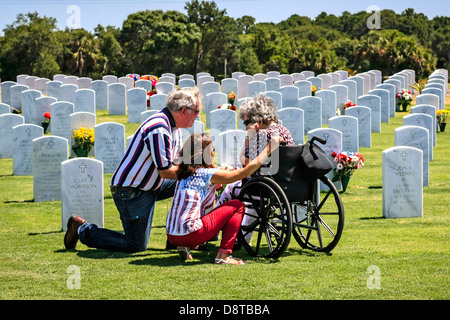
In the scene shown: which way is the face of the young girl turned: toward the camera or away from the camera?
away from the camera

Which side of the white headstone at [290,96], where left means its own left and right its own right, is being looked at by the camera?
front

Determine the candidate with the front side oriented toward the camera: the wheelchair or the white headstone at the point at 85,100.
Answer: the white headstone

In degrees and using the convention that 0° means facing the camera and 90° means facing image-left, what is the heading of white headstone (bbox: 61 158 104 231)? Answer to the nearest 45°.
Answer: approximately 0°

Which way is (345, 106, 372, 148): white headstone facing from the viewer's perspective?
toward the camera

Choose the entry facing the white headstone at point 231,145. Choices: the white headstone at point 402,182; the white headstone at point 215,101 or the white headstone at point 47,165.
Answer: the white headstone at point 215,101

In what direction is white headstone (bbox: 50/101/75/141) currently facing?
toward the camera

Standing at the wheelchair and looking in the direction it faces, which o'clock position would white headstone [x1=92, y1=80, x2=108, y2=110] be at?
The white headstone is roughly at 1 o'clock from the wheelchair.

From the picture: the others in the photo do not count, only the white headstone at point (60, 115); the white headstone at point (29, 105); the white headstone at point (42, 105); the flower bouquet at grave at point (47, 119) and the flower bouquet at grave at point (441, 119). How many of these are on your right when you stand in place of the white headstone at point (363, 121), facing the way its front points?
4

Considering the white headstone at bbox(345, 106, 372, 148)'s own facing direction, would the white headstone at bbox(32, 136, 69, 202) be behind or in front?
in front

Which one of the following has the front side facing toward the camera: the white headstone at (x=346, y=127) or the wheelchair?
the white headstone

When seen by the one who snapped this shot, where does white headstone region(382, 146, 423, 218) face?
facing the viewer

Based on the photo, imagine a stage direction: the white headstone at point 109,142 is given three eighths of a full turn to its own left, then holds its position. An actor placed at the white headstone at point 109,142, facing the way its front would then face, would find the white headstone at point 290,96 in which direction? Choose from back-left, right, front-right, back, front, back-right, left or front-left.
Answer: front

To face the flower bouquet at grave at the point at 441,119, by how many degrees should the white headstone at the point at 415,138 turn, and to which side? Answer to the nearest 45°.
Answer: approximately 180°

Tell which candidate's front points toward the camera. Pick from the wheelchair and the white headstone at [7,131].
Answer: the white headstone

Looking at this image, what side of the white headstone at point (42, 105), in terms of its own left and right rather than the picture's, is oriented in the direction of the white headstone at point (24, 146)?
front

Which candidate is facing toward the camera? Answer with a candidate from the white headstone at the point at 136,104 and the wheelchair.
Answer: the white headstone

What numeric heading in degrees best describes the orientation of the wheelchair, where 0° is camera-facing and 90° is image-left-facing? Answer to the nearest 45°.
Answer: approximately 135°

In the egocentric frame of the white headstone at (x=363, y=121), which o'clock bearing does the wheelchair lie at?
The wheelchair is roughly at 12 o'clock from the white headstone.
